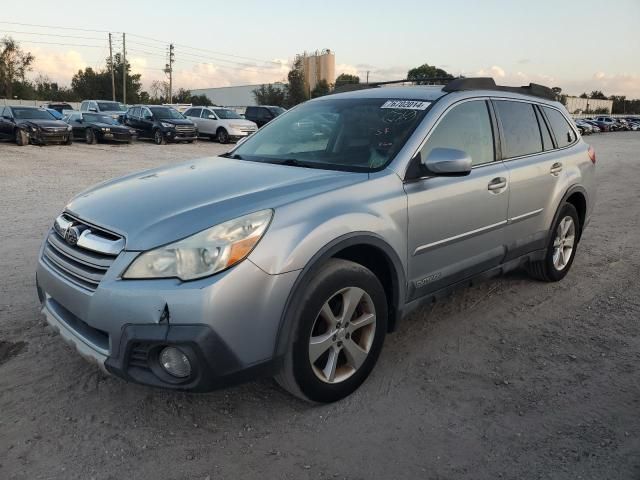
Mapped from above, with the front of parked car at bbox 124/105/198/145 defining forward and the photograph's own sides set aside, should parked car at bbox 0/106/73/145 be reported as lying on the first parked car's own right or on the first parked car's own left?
on the first parked car's own right

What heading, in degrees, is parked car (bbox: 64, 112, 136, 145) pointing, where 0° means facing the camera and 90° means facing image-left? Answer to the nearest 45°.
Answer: approximately 315°

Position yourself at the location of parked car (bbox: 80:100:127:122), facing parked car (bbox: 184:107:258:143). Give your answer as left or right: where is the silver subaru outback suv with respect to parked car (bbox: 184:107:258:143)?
right

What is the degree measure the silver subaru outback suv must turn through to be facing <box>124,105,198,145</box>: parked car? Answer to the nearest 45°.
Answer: approximately 135° to its right

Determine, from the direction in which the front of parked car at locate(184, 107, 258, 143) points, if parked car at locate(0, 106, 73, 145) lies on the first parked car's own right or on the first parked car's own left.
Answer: on the first parked car's own right

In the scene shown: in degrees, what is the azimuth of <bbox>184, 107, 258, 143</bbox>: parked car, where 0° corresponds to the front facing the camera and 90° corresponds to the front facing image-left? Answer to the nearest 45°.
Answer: approximately 315°

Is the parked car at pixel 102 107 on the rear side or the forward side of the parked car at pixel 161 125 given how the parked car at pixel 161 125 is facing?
on the rear side

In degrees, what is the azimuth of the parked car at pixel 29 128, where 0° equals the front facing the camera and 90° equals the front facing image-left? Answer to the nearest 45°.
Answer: approximately 315°

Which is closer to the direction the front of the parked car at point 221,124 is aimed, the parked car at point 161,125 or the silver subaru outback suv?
the silver subaru outback suv
